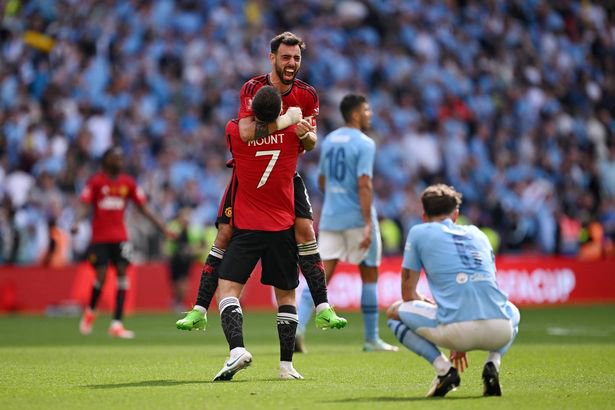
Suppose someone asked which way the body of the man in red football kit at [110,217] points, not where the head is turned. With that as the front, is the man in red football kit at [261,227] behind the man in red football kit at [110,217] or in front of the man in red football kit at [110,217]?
in front

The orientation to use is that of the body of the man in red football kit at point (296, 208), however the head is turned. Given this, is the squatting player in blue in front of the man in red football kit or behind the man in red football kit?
in front

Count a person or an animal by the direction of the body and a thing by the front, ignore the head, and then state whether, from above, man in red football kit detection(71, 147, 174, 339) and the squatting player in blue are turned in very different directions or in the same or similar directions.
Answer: very different directions

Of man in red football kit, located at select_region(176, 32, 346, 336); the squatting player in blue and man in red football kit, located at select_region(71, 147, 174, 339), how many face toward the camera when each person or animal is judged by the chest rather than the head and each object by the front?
2

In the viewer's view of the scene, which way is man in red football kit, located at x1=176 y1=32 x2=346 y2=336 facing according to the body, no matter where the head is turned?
toward the camera

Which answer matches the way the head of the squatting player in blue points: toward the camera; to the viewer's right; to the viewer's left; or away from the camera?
away from the camera

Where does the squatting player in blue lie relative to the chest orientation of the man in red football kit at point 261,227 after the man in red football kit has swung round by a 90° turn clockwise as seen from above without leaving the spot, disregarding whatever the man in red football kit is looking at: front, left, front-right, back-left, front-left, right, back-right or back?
front-right

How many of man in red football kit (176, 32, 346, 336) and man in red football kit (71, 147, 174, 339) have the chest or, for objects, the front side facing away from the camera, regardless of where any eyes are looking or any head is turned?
0

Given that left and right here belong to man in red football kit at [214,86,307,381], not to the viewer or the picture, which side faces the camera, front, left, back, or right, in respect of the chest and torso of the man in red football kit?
back

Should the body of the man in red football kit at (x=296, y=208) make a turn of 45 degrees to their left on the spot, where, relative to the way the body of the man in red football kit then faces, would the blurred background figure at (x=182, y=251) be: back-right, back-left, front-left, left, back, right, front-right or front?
back-left

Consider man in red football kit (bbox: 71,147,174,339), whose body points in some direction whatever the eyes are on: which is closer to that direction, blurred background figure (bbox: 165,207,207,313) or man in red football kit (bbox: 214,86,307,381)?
the man in red football kit

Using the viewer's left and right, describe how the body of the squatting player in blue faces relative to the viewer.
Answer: facing away from the viewer and to the left of the viewer

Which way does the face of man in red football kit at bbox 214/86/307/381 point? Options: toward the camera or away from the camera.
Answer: away from the camera

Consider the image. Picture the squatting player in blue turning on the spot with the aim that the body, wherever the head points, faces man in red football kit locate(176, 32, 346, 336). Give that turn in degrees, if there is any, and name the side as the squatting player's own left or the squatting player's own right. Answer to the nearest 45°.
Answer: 0° — they already face them

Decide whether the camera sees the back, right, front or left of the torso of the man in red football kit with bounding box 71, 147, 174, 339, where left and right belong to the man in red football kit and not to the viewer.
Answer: front
